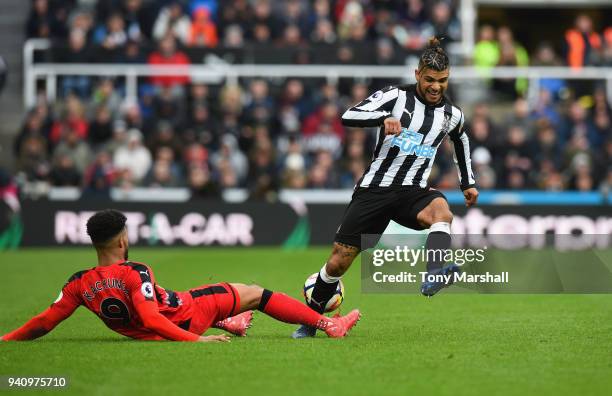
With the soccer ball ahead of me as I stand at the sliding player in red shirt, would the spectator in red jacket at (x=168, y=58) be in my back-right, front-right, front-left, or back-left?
front-left

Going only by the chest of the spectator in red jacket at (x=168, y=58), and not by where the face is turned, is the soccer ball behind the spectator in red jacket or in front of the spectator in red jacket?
in front

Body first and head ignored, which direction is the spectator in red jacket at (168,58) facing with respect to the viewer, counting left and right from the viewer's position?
facing the viewer

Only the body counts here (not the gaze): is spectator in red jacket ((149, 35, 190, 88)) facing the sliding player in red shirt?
yes

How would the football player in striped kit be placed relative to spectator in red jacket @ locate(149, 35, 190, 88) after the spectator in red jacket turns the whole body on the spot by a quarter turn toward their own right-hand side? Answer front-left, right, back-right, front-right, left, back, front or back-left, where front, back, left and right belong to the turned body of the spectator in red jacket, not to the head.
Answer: left
